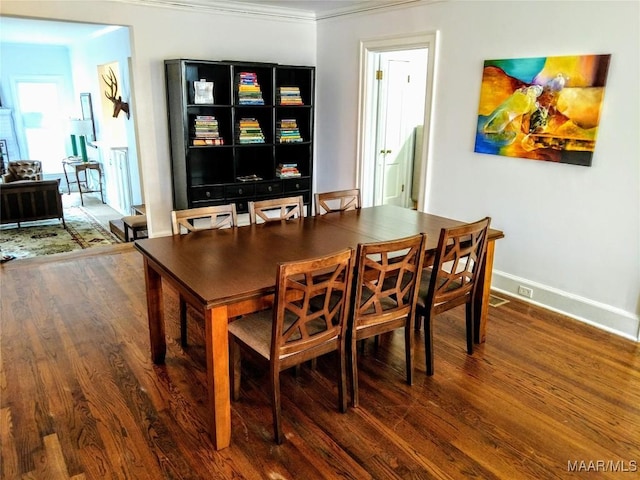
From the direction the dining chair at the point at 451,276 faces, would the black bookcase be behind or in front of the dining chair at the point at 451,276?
in front

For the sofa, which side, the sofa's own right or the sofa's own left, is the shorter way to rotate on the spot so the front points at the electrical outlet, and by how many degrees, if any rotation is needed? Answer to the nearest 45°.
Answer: approximately 135° to the sofa's own right

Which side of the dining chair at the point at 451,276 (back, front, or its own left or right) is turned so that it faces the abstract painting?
right

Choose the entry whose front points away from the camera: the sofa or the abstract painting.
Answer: the sofa

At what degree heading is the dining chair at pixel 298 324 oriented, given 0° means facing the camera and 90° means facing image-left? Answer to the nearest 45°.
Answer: approximately 135°

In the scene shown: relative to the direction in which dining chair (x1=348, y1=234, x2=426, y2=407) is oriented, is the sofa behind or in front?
in front

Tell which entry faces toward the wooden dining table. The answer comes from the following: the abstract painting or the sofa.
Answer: the abstract painting

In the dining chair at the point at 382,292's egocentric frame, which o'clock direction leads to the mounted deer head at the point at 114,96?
The mounted deer head is roughly at 12 o'clock from the dining chair.

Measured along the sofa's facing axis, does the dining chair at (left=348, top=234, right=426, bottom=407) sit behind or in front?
behind

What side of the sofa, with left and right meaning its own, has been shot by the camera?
back

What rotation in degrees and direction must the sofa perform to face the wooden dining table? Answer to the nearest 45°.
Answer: approximately 180°

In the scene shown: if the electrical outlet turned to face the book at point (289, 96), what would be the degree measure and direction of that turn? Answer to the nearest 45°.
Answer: approximately 45° to its right

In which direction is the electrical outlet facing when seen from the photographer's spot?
facing the viewer and to the left of the viewer

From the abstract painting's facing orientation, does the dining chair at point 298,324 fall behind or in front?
in front

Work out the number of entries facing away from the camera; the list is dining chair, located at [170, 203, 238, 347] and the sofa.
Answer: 1

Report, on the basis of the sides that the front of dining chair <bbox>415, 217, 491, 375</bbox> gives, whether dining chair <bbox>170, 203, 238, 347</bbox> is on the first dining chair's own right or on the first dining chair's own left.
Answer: on the first dining chair's own left

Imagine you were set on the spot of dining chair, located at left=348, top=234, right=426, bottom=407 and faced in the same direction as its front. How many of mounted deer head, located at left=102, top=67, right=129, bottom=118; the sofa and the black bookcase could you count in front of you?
3

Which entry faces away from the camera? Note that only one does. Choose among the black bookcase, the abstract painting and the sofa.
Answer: the sofa

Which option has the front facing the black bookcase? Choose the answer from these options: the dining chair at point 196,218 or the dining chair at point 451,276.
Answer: the dining chair at point 451,276

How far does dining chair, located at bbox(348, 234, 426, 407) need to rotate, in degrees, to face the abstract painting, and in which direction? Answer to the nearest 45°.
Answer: approximately 90° to its right
